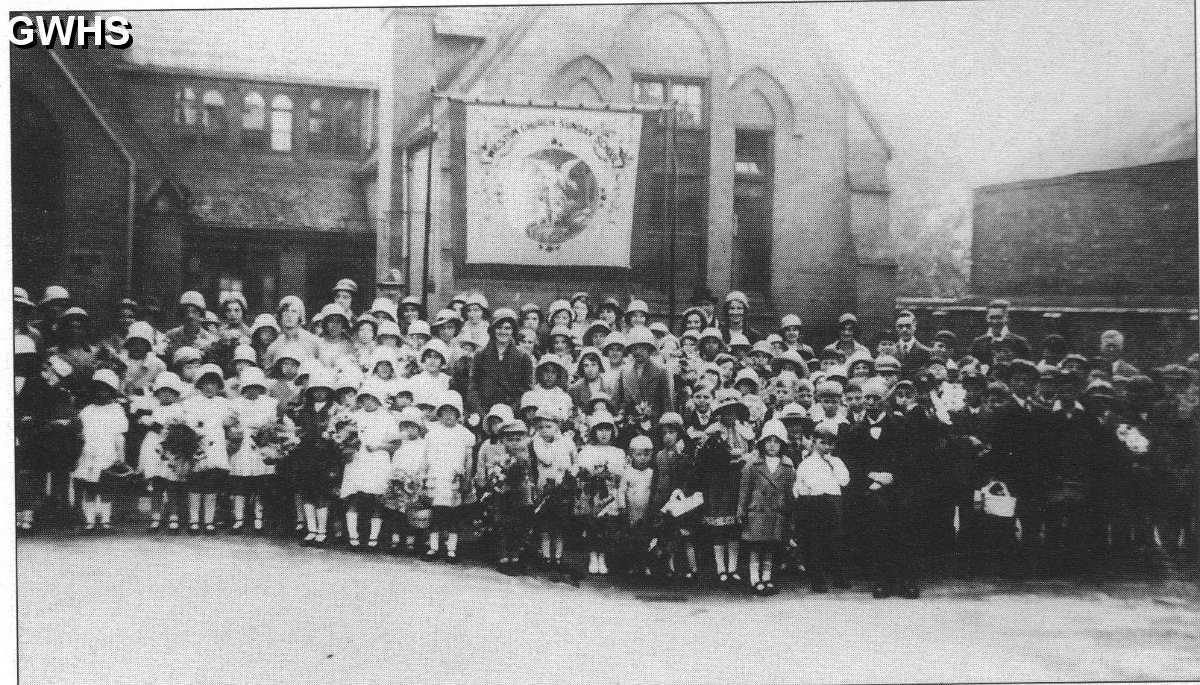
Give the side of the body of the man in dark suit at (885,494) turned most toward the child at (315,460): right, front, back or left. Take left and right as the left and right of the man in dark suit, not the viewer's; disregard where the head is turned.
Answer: right

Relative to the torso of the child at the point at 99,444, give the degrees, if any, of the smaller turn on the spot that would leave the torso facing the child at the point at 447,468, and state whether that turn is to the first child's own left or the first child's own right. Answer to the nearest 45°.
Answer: approximately 45° to the first child's own left

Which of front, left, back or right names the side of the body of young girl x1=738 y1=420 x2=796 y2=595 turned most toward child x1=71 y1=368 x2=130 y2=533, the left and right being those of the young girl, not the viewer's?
right

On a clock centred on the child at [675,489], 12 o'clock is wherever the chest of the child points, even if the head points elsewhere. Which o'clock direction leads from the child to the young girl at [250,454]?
The young girl is roughly at 3 o'clock from the child.

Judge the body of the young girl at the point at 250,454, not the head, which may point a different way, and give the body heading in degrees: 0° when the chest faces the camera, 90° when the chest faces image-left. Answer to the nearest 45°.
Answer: approximately 0°

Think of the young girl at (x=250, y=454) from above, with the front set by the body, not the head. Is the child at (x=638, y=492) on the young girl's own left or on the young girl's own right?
on the young girl's own left
